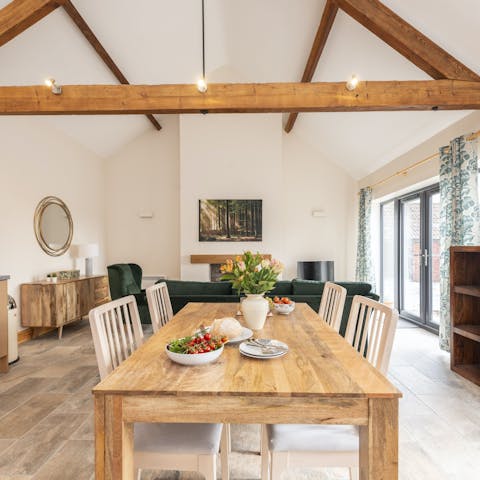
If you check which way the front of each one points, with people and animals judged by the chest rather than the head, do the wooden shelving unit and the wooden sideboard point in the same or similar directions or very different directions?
very different directions

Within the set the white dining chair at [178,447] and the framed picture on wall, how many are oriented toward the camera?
1

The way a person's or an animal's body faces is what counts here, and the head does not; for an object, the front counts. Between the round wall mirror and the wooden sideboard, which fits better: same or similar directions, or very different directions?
same or similar directions

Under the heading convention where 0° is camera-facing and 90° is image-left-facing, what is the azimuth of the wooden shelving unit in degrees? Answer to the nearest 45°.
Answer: approximately 45°

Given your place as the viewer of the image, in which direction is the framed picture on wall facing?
facing the viewer

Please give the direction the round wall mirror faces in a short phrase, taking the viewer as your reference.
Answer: facing the viewer and to the right of the viewer

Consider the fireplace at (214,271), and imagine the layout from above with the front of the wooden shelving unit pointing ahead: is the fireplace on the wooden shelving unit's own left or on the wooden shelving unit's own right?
on the wooden shelving unit's own right

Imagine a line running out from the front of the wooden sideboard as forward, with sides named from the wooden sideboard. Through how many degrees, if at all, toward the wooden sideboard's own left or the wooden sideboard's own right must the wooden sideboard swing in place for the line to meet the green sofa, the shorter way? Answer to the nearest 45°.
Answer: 0° — it already faces it

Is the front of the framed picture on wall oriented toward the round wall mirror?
no

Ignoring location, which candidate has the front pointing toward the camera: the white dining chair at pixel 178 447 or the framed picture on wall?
the framed picture on wall

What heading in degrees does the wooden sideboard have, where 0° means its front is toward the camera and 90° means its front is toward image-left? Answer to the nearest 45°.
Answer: approximately 315°

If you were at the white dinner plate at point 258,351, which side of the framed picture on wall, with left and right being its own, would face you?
front

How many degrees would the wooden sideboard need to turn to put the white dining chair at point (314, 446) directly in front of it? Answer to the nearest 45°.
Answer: approximately 45° to its right

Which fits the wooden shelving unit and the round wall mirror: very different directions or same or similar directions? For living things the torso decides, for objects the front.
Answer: very different directions

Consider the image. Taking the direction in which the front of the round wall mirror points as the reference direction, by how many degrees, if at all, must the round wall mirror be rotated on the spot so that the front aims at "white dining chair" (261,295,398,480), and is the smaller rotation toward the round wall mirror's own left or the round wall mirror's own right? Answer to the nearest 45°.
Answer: approximately 45° to the round wall mirror's own right

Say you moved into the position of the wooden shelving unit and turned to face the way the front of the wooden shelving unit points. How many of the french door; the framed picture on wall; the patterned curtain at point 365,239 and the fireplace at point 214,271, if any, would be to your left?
0
